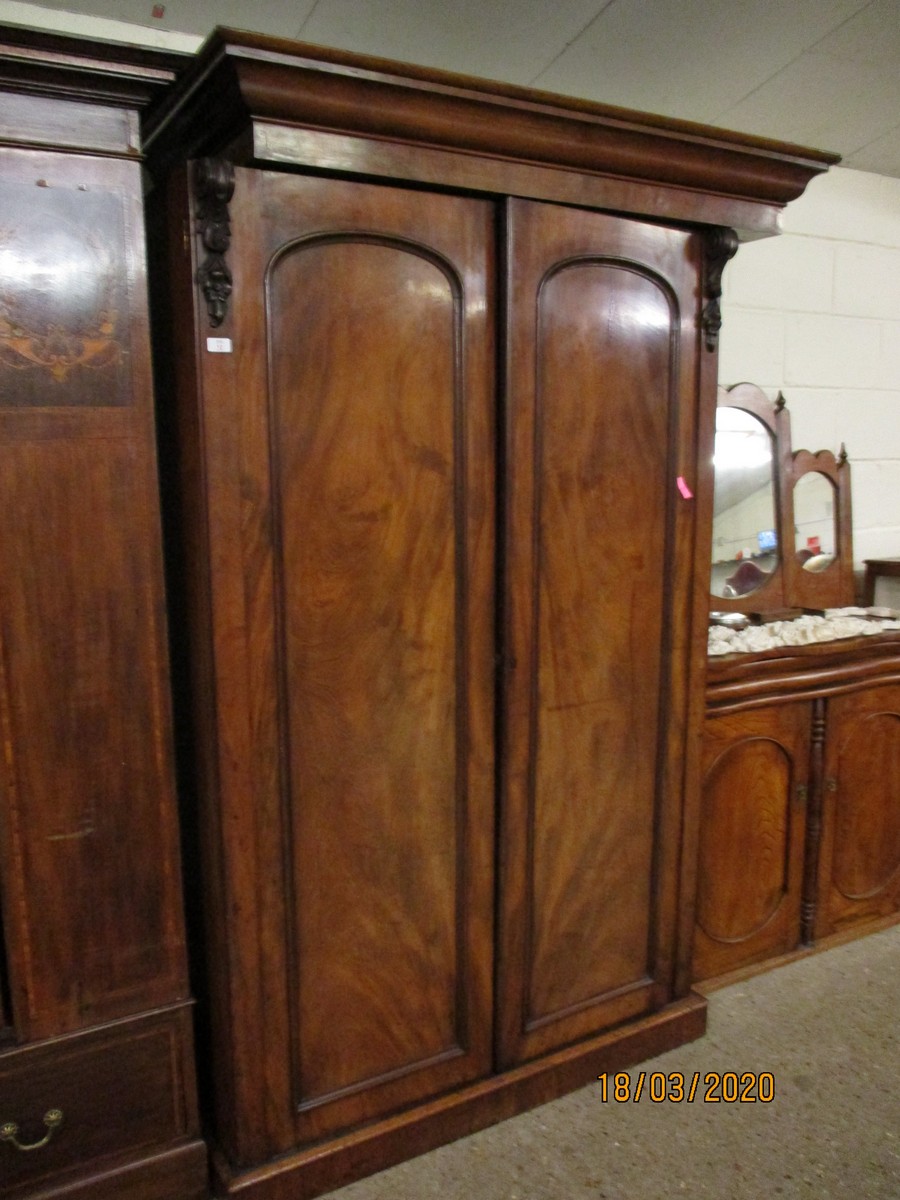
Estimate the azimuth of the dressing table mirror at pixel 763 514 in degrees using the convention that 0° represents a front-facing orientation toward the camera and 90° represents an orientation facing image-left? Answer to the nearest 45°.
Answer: approximately 315°

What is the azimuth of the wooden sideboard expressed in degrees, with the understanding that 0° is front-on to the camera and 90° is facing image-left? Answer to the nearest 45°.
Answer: approximately 315°

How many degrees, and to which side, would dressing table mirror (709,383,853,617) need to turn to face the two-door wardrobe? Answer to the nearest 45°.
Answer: approximately 90° to its right

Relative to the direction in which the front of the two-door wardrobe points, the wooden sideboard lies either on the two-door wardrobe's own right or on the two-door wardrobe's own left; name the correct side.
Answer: on the two-door wardrobe's own left

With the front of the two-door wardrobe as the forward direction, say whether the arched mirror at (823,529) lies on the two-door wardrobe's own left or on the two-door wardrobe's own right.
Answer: on the two-door wardrobe's own left

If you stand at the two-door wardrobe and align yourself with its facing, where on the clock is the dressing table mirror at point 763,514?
The dressing table mirror is roughly at 9 o'clock from the two-door wardrobe.
